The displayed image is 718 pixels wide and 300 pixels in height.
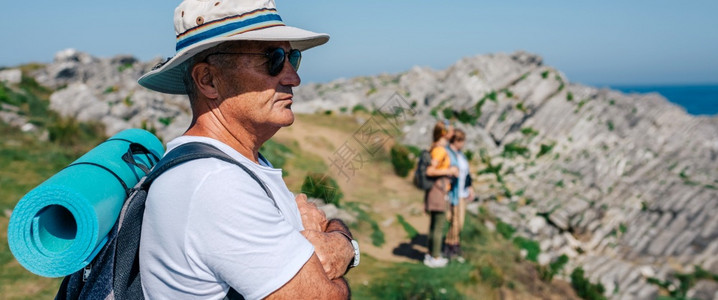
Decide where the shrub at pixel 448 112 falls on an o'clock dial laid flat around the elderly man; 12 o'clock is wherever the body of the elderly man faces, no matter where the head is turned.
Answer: The shrub is roughly at 10 o'clock from the elderly man.

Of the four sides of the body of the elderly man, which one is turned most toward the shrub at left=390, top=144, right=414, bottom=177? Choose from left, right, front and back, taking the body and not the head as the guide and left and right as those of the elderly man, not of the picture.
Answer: left

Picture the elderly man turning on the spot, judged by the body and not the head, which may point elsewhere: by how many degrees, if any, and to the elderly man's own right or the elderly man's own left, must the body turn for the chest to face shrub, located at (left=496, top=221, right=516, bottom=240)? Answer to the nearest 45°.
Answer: approximately 45° to the elderly man's own left

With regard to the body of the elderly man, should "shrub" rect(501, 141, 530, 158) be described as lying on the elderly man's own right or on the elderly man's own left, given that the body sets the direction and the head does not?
on the elderly man's own left

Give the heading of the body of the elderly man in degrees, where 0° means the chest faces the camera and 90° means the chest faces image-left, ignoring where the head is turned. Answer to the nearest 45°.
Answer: approximately 270°

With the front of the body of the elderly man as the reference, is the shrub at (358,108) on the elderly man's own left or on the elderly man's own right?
on the elderly man's own left
